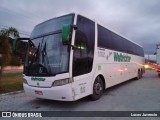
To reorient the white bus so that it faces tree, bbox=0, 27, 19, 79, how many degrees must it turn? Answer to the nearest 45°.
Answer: approximately 90° to its right

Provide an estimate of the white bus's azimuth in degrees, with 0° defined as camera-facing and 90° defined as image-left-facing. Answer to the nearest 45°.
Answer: approximately 45°
